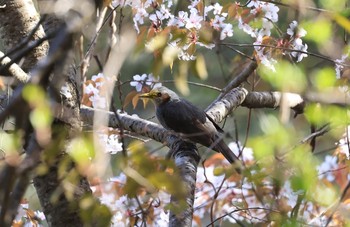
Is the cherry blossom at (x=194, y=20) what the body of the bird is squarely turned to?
no

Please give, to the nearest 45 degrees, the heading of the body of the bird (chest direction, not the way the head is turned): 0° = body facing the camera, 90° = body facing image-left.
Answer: approximately 90°
